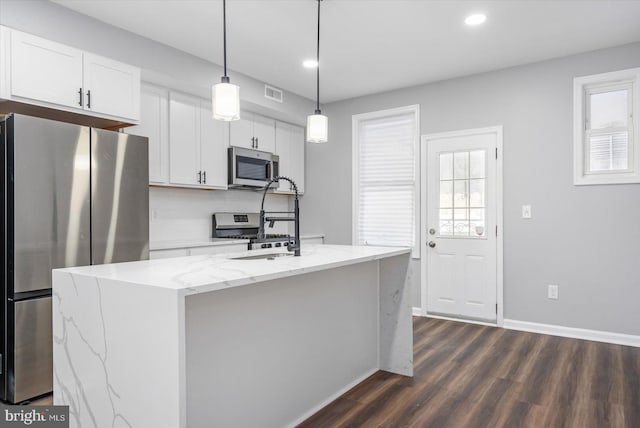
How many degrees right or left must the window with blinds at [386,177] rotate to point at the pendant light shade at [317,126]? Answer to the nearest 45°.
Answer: approximately 45° to its left

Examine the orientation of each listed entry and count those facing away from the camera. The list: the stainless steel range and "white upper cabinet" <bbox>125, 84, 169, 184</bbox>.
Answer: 0

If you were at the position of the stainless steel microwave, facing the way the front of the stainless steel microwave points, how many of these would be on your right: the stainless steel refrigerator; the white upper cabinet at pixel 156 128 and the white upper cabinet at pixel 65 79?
3

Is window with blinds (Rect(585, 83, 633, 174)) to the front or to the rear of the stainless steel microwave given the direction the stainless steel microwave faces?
to the front

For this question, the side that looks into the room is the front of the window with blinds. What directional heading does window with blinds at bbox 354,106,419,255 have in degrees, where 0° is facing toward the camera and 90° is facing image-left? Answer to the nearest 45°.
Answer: approximately 45°

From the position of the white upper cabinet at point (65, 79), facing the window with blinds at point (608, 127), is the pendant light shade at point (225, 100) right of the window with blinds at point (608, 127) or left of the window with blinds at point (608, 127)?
right

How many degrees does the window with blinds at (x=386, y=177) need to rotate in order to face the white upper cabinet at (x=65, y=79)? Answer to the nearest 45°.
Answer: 0° — it already faces it

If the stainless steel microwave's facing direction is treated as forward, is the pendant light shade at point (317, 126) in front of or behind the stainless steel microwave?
in front

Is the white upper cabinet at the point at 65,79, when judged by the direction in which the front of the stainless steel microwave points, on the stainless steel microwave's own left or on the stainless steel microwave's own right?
on the stainless steel microwave's own right
